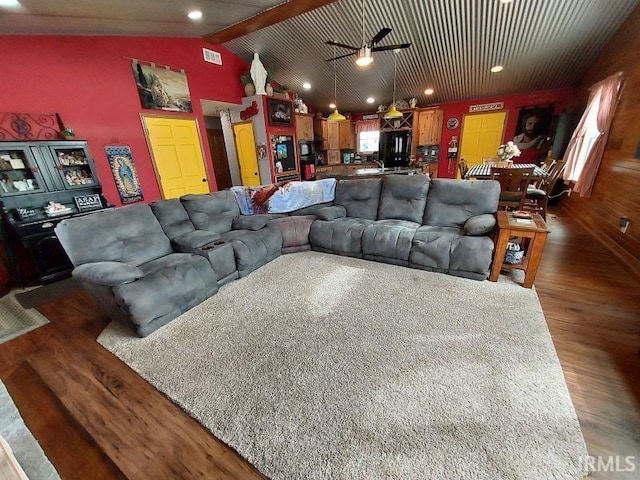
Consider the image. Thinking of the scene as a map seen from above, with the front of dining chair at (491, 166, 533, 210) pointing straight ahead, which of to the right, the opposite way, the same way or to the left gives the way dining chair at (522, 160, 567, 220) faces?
to the left

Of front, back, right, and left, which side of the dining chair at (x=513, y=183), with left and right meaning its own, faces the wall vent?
left

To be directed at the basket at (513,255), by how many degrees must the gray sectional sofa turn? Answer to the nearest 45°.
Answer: approximately 90° to its left

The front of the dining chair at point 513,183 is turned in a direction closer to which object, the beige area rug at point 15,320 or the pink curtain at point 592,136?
the pink curtain

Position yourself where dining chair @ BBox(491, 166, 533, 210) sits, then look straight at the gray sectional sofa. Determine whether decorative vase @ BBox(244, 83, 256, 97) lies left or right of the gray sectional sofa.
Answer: right

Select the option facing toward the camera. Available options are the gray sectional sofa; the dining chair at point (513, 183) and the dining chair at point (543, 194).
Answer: the gray sectional sofa

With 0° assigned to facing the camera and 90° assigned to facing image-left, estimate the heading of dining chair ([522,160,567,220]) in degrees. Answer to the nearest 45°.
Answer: approximately 90°

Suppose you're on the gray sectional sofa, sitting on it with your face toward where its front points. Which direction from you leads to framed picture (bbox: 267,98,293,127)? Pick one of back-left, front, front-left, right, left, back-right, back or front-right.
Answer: back

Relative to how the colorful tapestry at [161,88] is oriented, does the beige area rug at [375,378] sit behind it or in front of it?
in front

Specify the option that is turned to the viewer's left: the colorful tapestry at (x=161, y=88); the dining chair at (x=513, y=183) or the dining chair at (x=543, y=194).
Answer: the dining chair at (x=543, y=194)

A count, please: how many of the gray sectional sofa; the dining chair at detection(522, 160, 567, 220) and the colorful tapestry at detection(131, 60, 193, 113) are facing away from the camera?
0

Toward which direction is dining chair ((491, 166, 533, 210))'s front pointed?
away from the camera

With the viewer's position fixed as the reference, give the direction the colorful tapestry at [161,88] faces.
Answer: facing the viewer and to the right of the viewer

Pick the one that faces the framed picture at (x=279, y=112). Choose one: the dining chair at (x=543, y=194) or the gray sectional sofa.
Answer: the dining chair

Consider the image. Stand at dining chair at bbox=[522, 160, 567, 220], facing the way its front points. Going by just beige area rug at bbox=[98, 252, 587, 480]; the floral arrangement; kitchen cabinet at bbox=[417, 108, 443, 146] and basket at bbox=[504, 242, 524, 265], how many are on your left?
2

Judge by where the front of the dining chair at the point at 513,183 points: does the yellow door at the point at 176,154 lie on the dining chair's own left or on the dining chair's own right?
on the dining chair's own left

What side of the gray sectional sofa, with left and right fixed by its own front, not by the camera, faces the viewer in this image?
front
